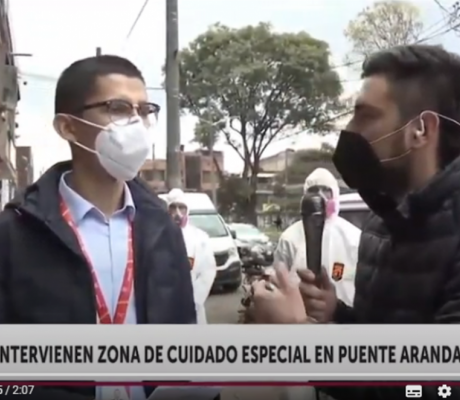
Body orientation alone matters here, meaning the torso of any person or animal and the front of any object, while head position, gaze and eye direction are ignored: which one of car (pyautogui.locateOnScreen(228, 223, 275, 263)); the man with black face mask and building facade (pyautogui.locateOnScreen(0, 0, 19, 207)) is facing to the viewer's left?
the man with black face mask

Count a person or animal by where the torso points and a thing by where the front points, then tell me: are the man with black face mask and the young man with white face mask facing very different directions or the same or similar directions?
very different directions

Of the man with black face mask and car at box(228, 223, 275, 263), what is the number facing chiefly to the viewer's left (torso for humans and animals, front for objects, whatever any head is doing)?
1

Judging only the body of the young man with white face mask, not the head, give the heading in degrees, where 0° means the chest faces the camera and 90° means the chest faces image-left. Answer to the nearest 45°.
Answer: approximately 315°

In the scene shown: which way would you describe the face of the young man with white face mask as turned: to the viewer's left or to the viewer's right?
to the viewer's right

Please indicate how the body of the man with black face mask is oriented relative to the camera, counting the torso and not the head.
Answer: to the viewer's left

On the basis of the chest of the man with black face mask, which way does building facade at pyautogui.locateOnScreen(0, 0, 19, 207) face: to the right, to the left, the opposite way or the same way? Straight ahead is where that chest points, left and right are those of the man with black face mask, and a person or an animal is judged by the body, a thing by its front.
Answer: the opposite way

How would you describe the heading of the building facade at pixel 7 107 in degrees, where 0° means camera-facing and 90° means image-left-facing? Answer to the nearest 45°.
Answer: approximately 270°

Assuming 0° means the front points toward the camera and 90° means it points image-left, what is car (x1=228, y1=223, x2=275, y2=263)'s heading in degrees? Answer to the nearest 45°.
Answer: approximately 315°
